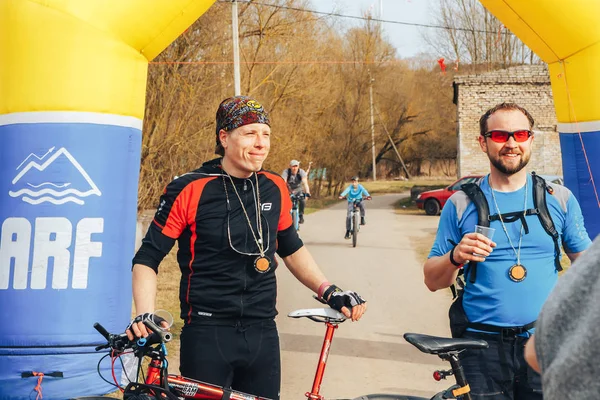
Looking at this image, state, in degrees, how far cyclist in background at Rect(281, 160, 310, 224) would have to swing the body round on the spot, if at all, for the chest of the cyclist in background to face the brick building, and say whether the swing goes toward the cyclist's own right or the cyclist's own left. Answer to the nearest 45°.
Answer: approximately 135° to the cyclist's own left

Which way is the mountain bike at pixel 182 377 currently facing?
to the viewer's left

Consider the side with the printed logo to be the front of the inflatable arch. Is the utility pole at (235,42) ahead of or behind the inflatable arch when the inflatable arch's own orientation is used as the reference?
behind

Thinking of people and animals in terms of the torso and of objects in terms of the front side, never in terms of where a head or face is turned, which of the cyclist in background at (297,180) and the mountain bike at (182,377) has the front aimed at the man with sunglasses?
the cyclist in background

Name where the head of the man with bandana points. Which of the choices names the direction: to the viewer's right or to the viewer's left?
to the viewer's right

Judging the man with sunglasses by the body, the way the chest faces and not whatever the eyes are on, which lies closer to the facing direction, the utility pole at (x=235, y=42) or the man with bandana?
the man with bandana

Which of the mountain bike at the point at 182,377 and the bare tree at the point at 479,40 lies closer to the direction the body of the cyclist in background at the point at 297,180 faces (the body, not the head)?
the mountain bike

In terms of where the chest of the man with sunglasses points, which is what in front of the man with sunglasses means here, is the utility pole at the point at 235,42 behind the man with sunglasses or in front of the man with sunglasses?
behind
